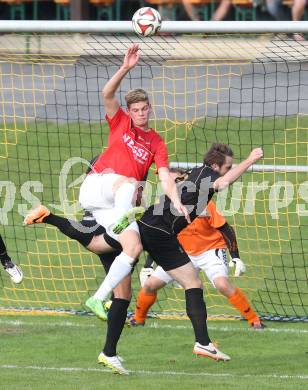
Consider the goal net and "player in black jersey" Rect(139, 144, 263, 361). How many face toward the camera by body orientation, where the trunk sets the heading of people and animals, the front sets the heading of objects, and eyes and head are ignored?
1

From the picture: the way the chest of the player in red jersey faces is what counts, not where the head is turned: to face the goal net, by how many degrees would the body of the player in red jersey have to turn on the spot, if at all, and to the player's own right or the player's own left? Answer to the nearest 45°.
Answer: approximately 135° to the player's own left

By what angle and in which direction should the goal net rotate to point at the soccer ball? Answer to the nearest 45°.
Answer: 0° — it already faces it

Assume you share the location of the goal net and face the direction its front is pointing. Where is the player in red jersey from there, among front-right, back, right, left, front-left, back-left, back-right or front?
front

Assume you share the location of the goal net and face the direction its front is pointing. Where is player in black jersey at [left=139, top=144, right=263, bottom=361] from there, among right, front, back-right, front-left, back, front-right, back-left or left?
front

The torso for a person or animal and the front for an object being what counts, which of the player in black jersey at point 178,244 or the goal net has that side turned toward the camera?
the goal net

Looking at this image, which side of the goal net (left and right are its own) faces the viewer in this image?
front

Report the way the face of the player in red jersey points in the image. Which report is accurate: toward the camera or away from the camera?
toward the camera
